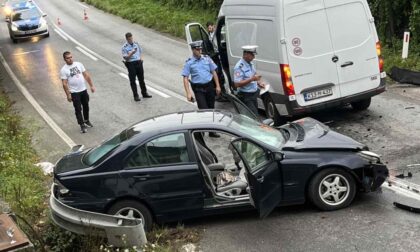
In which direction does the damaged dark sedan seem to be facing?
to the viewer's right

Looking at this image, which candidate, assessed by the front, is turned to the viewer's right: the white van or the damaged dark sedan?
the damaged dark sedan

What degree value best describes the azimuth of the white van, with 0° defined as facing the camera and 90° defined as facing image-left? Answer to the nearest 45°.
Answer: approximately 135°

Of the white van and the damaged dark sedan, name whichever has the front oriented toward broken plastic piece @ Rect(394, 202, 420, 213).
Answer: the damaged dark sedan

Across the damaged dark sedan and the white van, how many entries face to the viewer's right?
1

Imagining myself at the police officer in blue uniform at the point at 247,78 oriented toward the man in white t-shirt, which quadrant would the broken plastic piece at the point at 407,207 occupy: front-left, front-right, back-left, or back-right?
back-left
